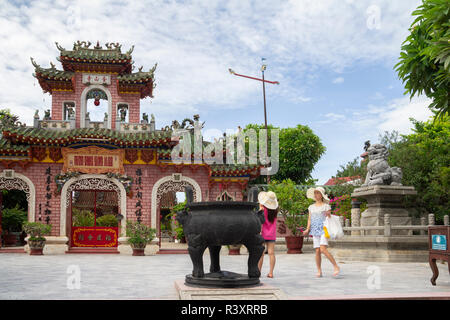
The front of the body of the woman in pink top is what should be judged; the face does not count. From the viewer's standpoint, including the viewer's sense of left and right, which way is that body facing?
facing away from the viewer and to the left of the viewer

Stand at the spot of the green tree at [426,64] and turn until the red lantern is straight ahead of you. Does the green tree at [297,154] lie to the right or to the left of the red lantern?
right

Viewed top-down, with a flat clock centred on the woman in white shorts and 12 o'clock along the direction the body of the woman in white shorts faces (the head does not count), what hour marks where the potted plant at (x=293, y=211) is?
The potted plant is roughly at 6 o'clock from the woman in white shorts.

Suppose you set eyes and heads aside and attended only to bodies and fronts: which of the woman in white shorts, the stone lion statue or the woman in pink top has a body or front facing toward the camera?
the woman in white shorts

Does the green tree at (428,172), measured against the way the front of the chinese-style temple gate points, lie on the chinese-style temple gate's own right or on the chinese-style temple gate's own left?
on the chinese-style temple gate's own left

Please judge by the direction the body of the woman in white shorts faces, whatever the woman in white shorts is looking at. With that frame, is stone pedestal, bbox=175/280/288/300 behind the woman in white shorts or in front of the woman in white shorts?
in front

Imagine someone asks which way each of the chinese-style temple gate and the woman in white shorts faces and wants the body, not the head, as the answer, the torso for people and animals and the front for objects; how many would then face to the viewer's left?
0

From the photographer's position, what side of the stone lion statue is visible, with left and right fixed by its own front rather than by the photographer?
left

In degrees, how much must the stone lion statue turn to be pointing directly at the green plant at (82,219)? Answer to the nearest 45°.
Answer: approximately 45° to its right

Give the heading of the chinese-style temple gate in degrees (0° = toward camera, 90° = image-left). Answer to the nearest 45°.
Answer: approximately 0°
